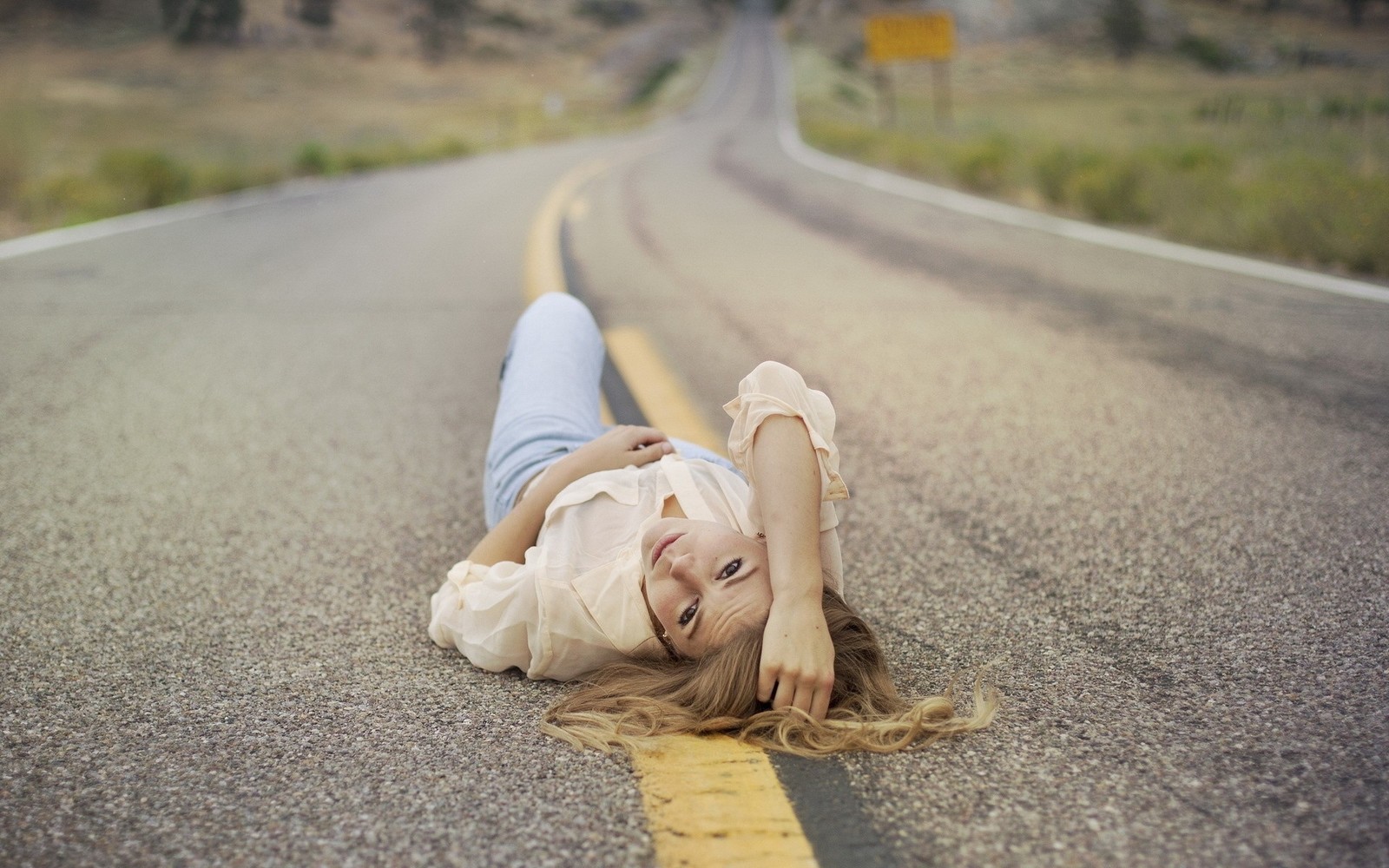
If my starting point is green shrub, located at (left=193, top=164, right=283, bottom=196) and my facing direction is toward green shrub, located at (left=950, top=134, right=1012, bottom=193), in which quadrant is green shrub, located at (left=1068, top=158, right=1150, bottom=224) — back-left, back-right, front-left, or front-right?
front-right

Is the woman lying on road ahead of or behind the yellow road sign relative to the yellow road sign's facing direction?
ahead

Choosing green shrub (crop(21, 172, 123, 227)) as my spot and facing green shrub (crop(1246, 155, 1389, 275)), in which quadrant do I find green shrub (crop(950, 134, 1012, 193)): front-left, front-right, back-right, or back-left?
front-left

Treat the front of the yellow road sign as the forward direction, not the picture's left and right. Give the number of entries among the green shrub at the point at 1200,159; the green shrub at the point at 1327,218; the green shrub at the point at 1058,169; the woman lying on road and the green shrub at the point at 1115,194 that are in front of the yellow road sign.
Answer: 5

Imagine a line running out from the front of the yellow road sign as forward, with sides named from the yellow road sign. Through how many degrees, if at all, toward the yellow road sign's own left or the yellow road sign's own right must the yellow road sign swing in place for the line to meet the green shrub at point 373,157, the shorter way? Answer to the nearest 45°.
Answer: approximately 45° to the yellow road sign's own right

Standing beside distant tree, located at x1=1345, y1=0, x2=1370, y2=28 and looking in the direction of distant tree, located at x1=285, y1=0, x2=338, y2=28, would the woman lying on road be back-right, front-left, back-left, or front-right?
front-left

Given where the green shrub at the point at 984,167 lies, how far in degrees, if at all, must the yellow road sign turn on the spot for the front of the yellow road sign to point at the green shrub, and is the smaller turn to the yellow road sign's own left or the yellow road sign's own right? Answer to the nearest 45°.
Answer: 0° — it already faces it

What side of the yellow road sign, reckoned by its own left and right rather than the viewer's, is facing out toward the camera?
front

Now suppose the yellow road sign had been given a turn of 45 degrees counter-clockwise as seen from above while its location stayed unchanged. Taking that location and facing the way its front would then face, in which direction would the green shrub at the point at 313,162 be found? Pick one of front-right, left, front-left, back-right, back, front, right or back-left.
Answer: right

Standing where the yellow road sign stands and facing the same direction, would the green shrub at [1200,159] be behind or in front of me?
in front

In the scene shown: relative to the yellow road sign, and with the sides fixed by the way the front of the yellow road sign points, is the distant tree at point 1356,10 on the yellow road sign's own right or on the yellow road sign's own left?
on the yellow road sign's own left

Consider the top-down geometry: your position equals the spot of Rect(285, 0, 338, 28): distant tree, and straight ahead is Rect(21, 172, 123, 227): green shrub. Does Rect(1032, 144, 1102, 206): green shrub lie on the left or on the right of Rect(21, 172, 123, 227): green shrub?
left

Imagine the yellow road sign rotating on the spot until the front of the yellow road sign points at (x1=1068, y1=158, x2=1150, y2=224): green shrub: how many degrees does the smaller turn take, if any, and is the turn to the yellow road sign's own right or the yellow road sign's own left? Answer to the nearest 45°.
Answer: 0° — it already faces it

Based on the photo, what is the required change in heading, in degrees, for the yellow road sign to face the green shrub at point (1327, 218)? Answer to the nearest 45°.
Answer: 0° — it already faces it
